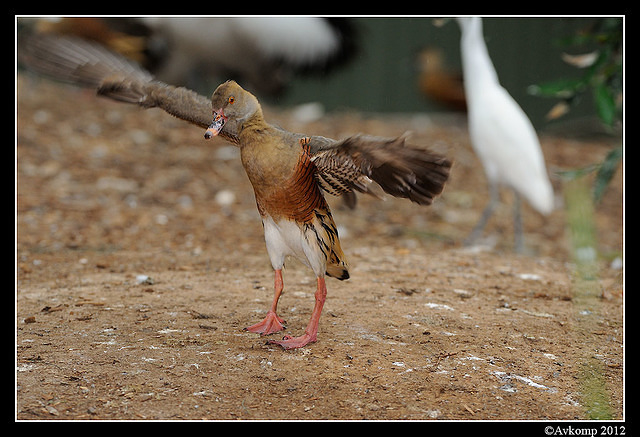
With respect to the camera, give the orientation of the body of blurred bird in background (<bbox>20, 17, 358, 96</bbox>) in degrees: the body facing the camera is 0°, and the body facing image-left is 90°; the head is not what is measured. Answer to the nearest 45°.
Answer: approximately 270°

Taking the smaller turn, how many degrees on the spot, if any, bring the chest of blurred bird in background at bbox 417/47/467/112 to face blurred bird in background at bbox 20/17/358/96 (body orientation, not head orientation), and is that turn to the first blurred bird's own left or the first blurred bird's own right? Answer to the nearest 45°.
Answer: approximately 45° to the first blurred bird's own left

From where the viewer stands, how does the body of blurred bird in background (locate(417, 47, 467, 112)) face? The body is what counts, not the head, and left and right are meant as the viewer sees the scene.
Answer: facing to the left of the viewer
